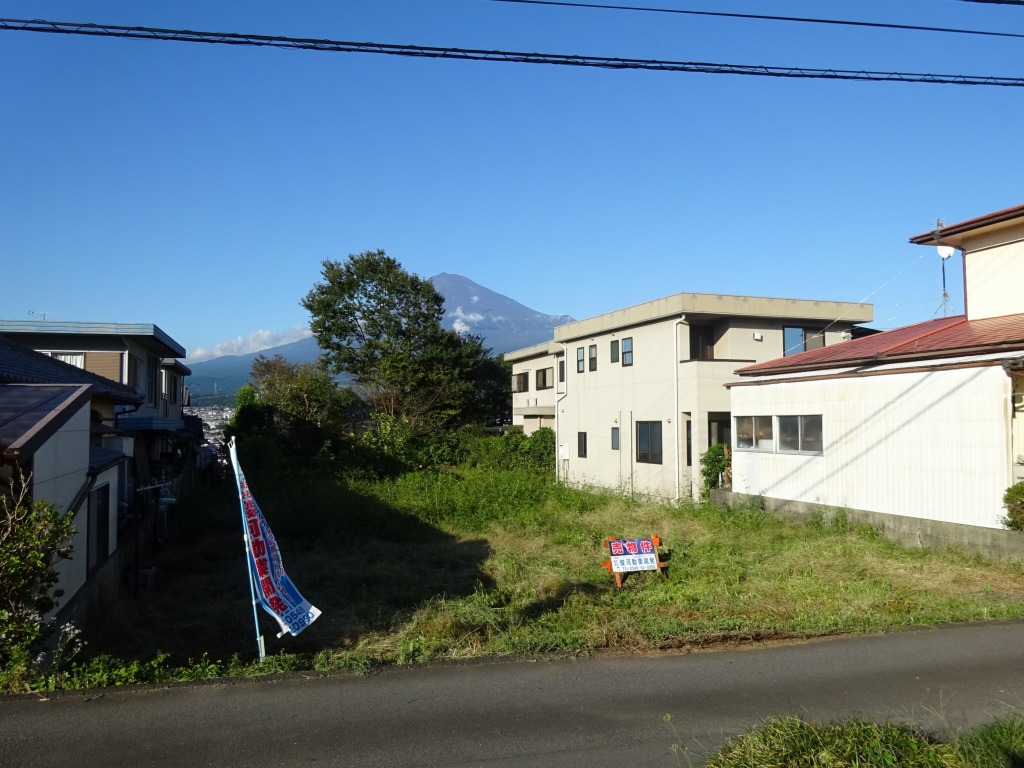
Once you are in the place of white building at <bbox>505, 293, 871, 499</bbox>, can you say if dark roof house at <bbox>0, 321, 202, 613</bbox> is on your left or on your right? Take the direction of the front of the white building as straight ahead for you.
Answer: on your right

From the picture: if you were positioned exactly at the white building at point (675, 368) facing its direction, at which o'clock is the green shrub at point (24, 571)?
The green shrub is roughly at 2 o'clock from the white building.
